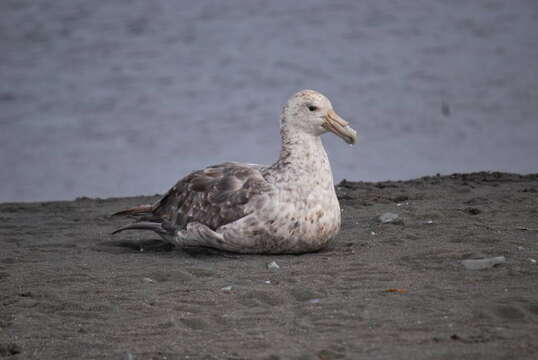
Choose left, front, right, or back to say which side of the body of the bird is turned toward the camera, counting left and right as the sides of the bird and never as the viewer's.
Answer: right

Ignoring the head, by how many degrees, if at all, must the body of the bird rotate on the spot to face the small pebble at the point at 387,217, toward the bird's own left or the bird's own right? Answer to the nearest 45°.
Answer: approximately 45° to the bird's own left

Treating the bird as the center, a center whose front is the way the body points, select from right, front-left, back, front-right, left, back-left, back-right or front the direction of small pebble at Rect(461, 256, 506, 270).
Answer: front-right

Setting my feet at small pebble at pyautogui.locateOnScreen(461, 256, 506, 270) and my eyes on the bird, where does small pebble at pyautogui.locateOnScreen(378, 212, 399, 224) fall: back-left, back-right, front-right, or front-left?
front-right
